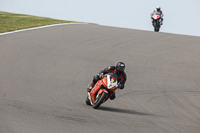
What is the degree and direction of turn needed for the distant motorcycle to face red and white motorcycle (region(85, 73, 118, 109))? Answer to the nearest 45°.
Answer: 0° — it already faces it

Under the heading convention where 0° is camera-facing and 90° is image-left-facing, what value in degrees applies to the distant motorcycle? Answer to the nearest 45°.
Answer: approximately 0°
